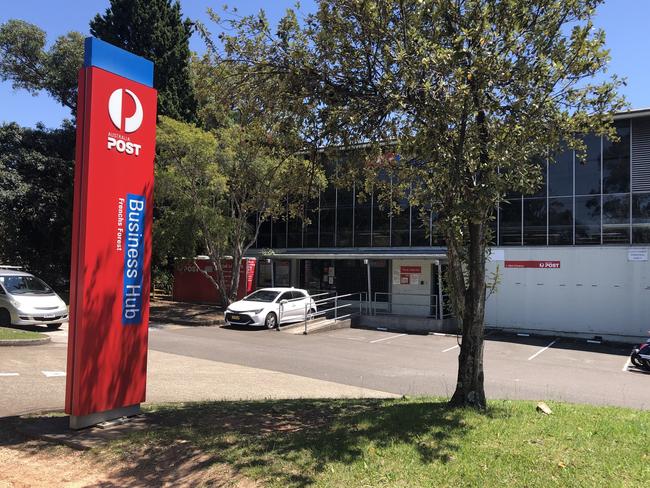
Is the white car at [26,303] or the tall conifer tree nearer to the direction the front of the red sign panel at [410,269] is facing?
the white car

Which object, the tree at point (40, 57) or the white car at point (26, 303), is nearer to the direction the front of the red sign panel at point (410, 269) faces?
the white car

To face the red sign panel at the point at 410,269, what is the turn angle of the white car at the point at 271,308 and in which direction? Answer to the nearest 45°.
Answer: approximately 180°

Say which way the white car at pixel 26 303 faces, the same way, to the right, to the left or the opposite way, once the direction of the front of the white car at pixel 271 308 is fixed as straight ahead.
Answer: to the left

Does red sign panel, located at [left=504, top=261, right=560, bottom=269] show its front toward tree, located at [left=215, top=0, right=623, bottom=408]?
yes

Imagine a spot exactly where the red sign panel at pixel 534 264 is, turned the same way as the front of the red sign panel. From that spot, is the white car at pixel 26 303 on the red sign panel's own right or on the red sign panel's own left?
on the red sign panel's own right

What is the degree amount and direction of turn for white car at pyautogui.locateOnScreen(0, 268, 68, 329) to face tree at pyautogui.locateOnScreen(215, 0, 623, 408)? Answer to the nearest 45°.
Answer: approximately 45° to its right

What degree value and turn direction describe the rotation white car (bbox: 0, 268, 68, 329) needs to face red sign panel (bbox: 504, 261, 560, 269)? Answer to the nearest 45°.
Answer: approximately 45° to its left

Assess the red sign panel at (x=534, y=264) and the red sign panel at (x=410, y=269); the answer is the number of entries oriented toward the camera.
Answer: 2

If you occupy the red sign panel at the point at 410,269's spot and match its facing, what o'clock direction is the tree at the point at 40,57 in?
The tree is roughly at 3 o'clock from the red sign panel.
